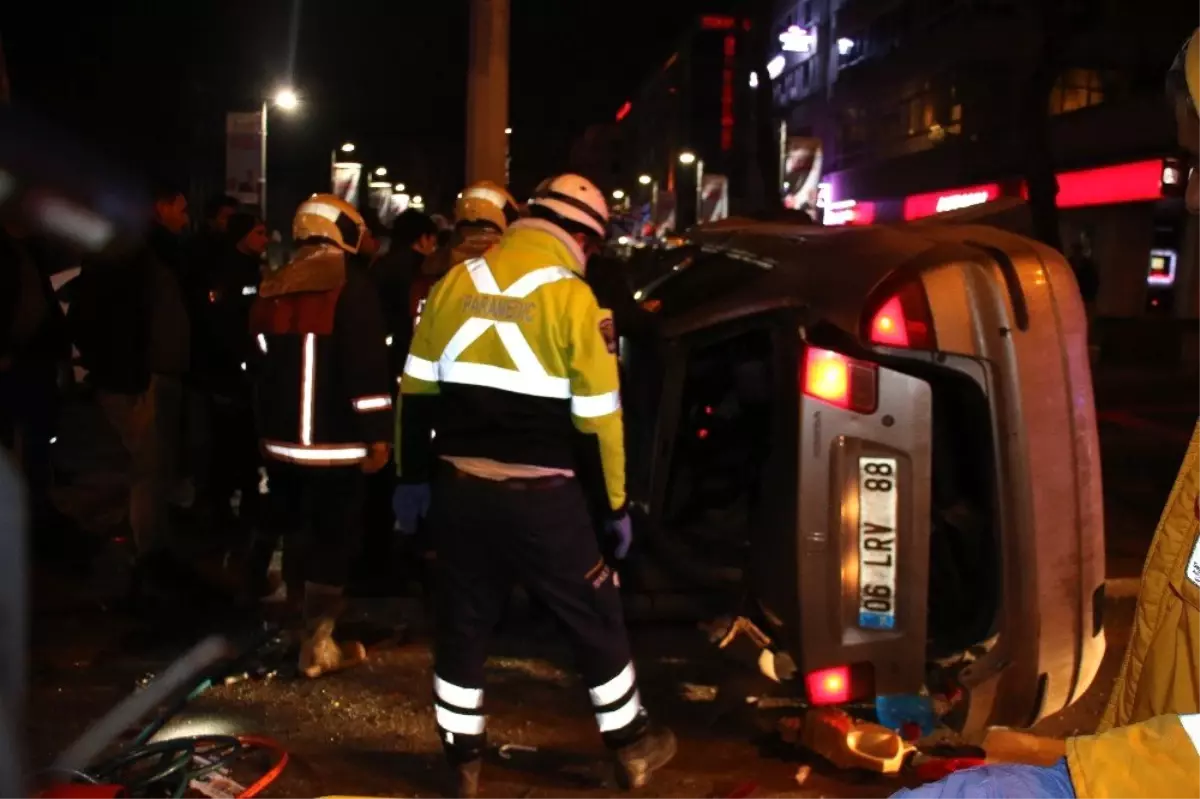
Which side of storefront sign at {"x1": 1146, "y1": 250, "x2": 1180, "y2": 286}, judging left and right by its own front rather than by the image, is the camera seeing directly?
front

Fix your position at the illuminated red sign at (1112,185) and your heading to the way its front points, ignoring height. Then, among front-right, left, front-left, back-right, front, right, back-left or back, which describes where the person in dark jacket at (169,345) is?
front-left

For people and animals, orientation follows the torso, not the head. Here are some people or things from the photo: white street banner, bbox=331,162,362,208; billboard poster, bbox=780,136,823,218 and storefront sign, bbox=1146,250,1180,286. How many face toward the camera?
3

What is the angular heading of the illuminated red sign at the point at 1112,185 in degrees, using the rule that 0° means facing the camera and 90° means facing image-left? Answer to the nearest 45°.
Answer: approximately 45°

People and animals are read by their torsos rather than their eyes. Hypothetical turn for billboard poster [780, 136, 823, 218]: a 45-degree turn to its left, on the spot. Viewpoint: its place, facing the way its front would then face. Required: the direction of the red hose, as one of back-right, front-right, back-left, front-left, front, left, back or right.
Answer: front-right

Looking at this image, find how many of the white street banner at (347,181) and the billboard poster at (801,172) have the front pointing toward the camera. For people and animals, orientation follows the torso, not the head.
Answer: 2

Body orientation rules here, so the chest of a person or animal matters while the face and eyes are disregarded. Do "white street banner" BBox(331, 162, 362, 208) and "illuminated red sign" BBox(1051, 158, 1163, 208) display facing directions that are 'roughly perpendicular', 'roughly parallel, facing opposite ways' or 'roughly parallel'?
roughly perpendicular

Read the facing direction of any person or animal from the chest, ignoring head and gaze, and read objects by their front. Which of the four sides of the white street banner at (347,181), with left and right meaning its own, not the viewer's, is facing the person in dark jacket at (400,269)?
front

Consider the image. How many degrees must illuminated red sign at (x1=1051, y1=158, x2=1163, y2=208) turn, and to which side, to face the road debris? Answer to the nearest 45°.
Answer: approximately 45° to its left

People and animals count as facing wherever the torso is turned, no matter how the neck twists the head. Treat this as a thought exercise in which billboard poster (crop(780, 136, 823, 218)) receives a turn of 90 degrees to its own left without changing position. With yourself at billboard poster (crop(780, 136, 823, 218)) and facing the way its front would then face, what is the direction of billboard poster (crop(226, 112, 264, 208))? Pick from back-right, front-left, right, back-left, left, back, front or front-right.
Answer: back-right

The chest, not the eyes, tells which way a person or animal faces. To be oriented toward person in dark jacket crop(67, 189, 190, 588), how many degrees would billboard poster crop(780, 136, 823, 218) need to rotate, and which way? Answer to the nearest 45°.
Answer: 0° — it already faces them

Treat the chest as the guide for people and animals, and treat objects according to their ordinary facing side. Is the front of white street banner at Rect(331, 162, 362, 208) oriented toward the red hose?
yes

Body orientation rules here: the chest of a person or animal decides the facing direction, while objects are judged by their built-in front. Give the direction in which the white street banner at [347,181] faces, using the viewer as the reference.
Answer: facing the viewer

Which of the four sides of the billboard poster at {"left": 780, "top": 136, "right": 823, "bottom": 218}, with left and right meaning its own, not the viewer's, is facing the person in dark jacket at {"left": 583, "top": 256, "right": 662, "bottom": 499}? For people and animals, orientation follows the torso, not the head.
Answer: front

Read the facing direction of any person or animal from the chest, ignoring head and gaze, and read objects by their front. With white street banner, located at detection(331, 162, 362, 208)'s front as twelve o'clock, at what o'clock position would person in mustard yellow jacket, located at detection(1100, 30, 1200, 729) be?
The person in mustard yellow jacket is roughly at 12 o'clock from the white street banner.
